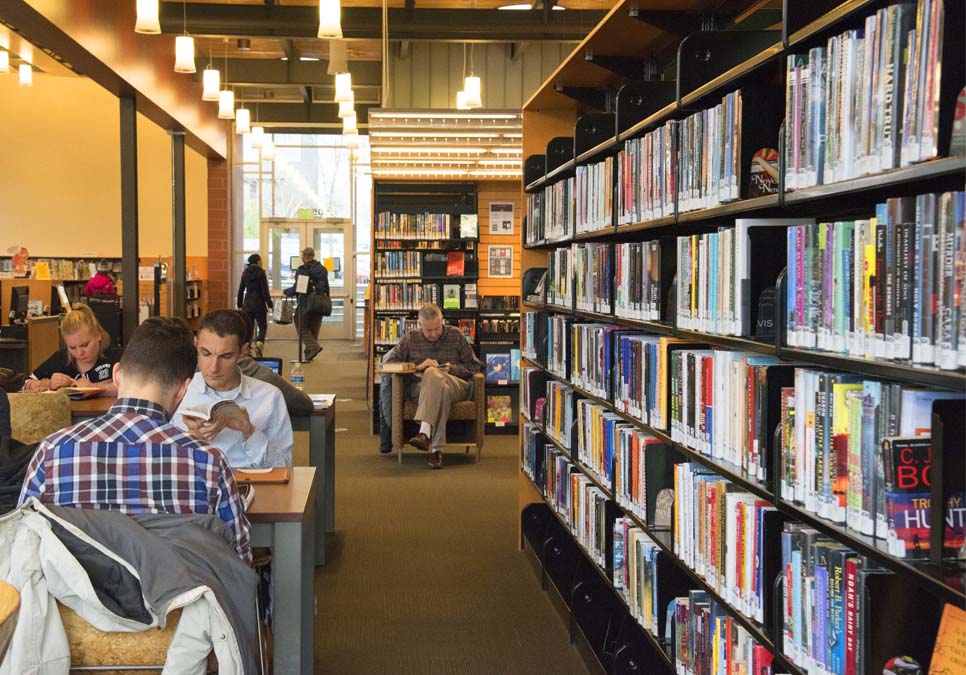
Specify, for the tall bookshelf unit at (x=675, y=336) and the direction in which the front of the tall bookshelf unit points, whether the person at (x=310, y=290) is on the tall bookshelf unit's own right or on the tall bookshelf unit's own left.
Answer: on the tall bookshelf unit's own right

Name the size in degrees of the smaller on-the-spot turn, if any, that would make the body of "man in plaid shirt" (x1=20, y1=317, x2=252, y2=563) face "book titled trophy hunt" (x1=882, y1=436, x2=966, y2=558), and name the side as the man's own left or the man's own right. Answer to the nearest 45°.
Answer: approximately 135° to the man's own right

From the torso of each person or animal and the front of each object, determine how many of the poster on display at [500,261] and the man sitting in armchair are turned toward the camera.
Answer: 2

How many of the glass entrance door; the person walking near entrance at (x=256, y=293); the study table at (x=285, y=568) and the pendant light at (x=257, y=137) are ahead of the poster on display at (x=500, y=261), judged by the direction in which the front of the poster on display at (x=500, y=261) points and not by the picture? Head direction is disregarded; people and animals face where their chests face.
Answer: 1

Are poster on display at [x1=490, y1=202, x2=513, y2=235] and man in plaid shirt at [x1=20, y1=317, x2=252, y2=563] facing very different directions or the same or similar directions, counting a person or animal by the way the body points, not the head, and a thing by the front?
very different directions

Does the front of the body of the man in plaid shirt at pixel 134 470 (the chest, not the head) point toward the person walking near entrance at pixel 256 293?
yes

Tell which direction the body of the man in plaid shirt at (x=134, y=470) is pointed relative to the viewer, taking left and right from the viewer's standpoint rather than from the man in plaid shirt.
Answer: facing away from the viewer

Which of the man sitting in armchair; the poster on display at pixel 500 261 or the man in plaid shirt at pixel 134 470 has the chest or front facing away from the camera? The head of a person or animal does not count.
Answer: the man in plaid shirt

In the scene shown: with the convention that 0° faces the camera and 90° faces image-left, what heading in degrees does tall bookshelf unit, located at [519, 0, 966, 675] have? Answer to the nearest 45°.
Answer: approximately 45°

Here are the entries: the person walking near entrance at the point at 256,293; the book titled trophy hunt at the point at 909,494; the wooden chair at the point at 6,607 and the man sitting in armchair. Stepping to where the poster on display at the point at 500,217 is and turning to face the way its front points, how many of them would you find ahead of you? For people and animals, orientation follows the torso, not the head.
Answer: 3

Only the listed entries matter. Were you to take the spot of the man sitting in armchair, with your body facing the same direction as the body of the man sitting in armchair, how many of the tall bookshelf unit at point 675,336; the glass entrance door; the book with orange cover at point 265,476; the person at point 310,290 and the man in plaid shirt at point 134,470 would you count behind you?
2

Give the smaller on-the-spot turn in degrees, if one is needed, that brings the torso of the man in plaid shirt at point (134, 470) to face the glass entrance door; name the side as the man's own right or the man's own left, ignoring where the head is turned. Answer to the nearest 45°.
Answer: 0° — they already face it

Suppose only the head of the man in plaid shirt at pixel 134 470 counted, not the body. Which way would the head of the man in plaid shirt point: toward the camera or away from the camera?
away from the camera

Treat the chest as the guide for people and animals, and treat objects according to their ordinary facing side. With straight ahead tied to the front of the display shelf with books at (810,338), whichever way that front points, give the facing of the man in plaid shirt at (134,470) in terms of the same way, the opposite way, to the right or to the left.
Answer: to the right

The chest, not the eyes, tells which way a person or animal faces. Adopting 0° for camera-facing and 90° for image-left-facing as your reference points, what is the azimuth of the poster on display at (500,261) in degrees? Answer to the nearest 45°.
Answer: approximately 0°
